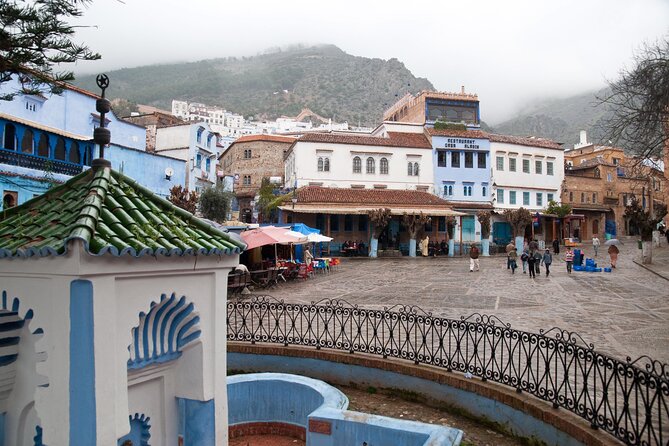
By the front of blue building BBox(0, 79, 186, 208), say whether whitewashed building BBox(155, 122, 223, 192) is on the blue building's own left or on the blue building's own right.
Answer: on the blue building's own left

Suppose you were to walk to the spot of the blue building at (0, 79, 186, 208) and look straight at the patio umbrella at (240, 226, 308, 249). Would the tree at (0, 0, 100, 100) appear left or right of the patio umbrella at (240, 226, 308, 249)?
right

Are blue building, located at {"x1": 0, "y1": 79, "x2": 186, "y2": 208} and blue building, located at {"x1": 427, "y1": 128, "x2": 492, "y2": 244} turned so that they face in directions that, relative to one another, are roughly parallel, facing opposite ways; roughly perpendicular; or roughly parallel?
roughly perpendicular

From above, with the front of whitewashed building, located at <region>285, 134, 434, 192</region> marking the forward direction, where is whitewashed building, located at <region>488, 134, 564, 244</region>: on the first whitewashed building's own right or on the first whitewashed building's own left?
on the first whitewashed building's own left

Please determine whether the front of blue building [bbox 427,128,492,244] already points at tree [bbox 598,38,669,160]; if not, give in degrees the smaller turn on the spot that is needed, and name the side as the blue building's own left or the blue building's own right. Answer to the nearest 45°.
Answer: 0° — it already faces it

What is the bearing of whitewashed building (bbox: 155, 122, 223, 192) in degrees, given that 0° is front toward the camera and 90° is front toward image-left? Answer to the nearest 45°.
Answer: approximately 315°

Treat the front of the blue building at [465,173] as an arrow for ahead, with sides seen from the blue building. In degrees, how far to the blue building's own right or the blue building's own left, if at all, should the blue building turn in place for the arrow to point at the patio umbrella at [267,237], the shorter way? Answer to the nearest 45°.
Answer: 0° — it already faces it

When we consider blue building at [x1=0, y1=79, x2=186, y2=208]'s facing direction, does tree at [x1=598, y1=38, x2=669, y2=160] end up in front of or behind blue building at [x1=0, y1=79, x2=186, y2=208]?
in front

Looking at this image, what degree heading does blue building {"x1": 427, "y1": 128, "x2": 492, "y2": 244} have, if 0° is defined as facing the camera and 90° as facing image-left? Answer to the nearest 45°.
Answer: approximately 0°

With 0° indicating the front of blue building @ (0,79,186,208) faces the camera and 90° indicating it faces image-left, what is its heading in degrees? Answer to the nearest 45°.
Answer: approximately 315°

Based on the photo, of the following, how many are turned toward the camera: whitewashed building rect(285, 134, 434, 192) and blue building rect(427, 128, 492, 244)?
2

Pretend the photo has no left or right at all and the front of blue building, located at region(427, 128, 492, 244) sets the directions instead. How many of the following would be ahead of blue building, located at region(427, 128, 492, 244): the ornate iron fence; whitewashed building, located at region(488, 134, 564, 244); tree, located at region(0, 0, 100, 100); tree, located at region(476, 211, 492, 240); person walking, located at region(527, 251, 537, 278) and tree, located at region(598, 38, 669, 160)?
5

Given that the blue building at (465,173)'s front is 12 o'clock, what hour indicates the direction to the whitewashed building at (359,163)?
The whitewashed building is roughly at 2 o'clock from the blue building.

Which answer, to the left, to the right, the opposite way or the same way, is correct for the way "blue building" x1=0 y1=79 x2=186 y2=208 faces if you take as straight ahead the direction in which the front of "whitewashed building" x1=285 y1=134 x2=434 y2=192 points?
to the left

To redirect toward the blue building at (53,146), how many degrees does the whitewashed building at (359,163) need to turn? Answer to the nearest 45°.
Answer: approximately 45° to its right
